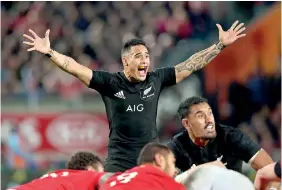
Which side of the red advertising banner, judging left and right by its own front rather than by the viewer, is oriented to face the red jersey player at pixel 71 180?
front

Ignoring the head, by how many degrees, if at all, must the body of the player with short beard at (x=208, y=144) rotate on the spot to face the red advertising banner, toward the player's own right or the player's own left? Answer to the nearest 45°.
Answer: approximately 180°

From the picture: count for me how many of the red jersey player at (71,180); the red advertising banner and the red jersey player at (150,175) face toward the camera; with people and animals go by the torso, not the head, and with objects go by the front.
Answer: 1

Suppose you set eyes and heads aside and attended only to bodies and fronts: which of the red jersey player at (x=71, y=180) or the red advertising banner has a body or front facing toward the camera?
the red advertising banner

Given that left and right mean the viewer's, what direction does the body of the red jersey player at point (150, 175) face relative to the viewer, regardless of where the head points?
facing away from the viewer and to the right of the viewer

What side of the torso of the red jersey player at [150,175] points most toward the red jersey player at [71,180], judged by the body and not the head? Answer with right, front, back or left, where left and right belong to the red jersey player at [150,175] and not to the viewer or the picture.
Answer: left

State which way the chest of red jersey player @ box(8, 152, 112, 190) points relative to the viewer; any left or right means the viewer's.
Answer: facing away from the viewer and to the right of the viewer

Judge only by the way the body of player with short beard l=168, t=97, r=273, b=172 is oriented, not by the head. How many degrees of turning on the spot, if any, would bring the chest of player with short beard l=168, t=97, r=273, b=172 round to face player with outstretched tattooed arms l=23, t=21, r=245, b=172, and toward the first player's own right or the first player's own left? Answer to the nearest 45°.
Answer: approximately 135° to the first player's own right

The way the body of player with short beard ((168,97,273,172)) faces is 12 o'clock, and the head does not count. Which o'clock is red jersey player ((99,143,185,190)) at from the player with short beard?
The red jersey player is roughly at 2 o'clock from the player with short beard.

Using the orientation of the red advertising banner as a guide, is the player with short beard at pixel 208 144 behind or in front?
in front

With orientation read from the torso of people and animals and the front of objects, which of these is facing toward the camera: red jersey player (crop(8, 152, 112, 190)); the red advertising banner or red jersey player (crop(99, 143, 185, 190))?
the red advertising banner

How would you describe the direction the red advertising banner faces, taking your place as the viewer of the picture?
facing the viewer

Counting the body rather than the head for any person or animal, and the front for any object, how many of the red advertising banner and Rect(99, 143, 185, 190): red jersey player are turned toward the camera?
1
